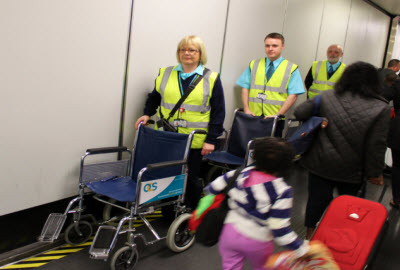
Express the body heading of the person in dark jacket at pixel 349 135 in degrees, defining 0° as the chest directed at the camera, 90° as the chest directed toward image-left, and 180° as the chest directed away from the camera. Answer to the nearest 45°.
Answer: approximately 180°

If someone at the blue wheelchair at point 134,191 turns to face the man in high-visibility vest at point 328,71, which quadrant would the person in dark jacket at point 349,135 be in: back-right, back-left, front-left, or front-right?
front-right

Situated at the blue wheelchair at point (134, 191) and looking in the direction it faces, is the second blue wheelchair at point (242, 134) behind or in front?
behind

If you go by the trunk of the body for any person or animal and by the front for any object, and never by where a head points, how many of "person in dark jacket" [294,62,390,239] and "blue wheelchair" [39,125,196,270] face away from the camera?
1

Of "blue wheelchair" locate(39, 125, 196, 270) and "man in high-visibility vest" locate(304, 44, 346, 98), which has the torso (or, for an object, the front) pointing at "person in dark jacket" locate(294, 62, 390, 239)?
the man in high-visibility vest

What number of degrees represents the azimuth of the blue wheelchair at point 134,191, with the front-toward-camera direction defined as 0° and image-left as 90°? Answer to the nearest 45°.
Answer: approximately 45°

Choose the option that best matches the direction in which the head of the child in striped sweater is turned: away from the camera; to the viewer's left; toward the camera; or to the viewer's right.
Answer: away from the camera

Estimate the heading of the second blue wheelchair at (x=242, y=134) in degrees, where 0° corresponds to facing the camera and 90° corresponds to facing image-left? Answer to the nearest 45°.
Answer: approximately 45°

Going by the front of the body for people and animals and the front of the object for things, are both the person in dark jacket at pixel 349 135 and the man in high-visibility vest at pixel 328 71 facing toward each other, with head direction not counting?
yes

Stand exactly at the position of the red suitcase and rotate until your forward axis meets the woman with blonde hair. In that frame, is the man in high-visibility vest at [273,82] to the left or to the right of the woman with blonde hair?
right

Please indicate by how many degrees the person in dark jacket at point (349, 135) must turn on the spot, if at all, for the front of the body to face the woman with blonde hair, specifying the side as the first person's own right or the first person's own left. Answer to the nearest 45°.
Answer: approximately 90° to the first person's own left

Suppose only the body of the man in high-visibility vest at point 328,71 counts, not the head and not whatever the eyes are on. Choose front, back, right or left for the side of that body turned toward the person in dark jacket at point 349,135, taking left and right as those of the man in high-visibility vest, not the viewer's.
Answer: front

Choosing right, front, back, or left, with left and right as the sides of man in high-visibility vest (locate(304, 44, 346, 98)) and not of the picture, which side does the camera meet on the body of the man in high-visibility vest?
front

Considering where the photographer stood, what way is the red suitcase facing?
facing the viewer
